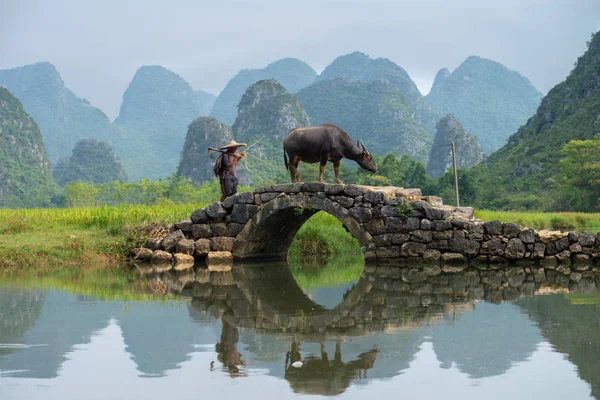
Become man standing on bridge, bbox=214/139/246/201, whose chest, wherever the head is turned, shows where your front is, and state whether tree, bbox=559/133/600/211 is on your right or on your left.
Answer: on your left

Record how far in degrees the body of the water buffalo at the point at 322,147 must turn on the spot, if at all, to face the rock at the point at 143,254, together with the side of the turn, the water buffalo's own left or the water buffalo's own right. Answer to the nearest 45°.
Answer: approximately 180°

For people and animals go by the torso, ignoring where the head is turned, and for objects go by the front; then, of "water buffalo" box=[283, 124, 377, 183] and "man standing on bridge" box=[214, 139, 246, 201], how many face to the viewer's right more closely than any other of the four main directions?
2

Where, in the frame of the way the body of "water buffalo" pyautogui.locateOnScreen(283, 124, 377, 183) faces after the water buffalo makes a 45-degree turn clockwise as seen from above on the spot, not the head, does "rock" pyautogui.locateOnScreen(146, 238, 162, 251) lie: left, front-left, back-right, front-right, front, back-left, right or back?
back-right

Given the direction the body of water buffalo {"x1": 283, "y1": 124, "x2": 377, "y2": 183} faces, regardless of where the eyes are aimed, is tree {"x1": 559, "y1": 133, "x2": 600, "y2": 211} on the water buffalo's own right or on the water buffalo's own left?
on the water buffalo's own left

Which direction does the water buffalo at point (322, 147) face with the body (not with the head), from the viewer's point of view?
to the viewer's right

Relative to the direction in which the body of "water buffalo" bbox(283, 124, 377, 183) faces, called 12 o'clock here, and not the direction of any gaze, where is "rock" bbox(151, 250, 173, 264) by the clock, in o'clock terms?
The rock is roughly at 6 o'clock from the water buffalo.

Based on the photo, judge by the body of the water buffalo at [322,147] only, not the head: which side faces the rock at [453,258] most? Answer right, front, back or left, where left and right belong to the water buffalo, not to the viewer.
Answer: front

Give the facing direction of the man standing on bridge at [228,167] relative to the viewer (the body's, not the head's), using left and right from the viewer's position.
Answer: facing to the right of the viewer
